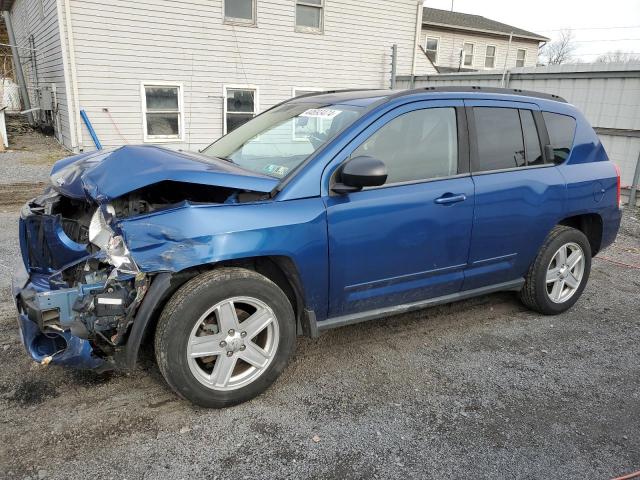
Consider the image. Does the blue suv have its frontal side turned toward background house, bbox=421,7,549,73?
no

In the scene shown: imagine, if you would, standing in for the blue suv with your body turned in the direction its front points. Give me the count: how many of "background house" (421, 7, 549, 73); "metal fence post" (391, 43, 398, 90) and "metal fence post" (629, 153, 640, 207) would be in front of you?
0

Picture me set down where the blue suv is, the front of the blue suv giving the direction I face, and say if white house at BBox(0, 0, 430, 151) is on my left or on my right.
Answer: on my right

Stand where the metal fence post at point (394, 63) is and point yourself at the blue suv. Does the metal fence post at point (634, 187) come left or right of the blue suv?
left

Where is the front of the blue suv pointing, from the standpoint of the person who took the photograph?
facing the viewer and to the left of the viewer

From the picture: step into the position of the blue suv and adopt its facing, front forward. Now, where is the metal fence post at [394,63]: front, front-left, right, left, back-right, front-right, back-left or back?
back-right

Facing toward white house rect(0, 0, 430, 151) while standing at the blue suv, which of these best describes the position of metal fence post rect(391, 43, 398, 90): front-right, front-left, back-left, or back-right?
front-right

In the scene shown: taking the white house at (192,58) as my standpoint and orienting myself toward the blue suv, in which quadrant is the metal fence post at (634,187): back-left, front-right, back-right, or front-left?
front-left

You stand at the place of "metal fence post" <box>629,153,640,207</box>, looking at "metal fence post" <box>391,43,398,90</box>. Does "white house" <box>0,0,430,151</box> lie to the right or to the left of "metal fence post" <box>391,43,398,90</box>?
left

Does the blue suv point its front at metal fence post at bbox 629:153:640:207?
no
